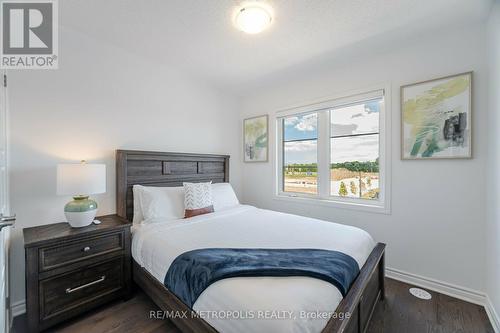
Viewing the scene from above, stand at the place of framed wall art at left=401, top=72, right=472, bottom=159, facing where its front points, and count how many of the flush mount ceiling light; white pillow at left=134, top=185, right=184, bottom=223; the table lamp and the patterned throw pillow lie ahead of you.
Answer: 4

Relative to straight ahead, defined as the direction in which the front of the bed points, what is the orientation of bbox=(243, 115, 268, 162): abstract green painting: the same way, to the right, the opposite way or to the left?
to the right

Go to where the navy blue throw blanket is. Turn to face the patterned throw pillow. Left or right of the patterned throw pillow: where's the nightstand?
left

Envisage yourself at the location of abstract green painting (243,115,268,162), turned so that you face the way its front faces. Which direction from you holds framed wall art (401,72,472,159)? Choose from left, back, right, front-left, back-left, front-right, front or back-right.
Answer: left

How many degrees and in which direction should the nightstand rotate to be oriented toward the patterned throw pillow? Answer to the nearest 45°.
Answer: approximately 45° to its left

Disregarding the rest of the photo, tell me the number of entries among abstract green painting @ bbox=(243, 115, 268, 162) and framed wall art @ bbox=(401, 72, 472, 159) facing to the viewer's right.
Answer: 0

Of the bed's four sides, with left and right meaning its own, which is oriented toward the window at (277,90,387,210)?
left

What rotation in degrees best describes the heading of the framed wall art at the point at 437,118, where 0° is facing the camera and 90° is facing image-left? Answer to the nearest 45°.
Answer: approximately 45°

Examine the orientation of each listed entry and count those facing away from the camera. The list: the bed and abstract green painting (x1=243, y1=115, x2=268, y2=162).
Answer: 0

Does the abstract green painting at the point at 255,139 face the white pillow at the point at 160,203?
yes

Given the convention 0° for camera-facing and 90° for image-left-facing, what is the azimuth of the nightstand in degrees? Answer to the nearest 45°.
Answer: approximately 315°

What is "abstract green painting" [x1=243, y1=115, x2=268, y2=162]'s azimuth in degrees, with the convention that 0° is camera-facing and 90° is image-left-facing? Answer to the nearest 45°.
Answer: approximately 45°
